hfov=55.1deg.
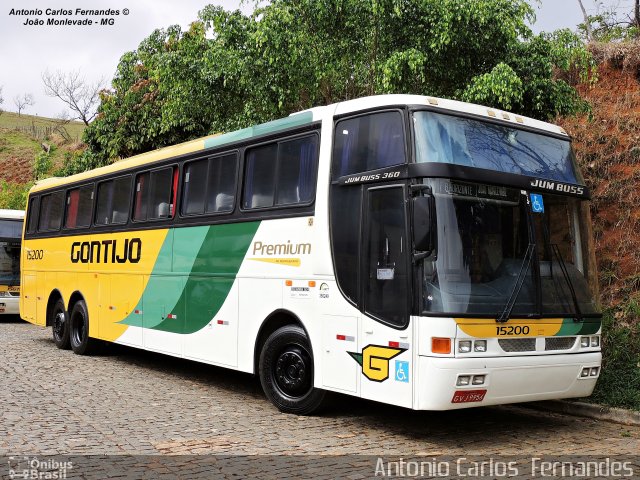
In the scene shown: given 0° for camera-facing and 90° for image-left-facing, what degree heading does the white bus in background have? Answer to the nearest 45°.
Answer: approximately 0°

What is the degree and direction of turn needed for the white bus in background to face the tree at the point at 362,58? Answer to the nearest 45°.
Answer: approximately 45° to its left

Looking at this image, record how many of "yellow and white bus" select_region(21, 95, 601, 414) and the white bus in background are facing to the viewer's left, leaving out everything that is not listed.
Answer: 0

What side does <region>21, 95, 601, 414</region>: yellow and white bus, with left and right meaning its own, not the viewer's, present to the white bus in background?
back
